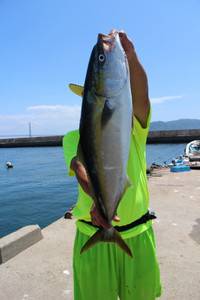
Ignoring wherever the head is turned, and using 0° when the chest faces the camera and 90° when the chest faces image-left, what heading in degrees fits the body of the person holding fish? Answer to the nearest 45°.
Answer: approximately 0°
